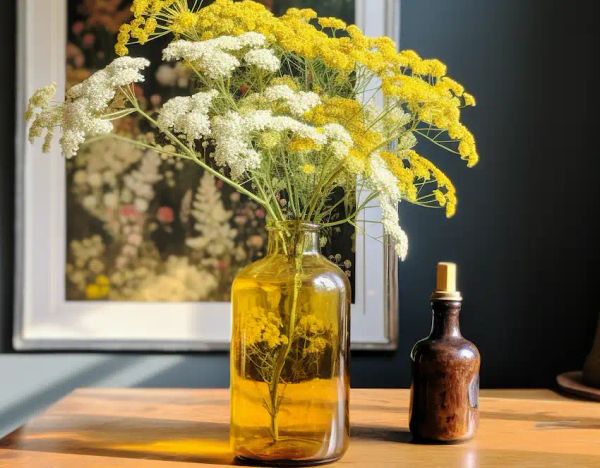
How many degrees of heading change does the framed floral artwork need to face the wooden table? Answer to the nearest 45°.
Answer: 0° — it already faces it

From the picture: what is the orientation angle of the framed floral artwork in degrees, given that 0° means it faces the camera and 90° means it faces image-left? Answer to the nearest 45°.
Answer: approximately 0°

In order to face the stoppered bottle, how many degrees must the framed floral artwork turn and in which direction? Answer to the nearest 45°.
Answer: approximately 45° to its left

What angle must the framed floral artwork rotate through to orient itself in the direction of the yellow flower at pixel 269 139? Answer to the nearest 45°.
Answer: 0° — it already faces it

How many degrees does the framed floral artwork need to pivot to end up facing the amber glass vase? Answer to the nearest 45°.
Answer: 0° — it already faces it
